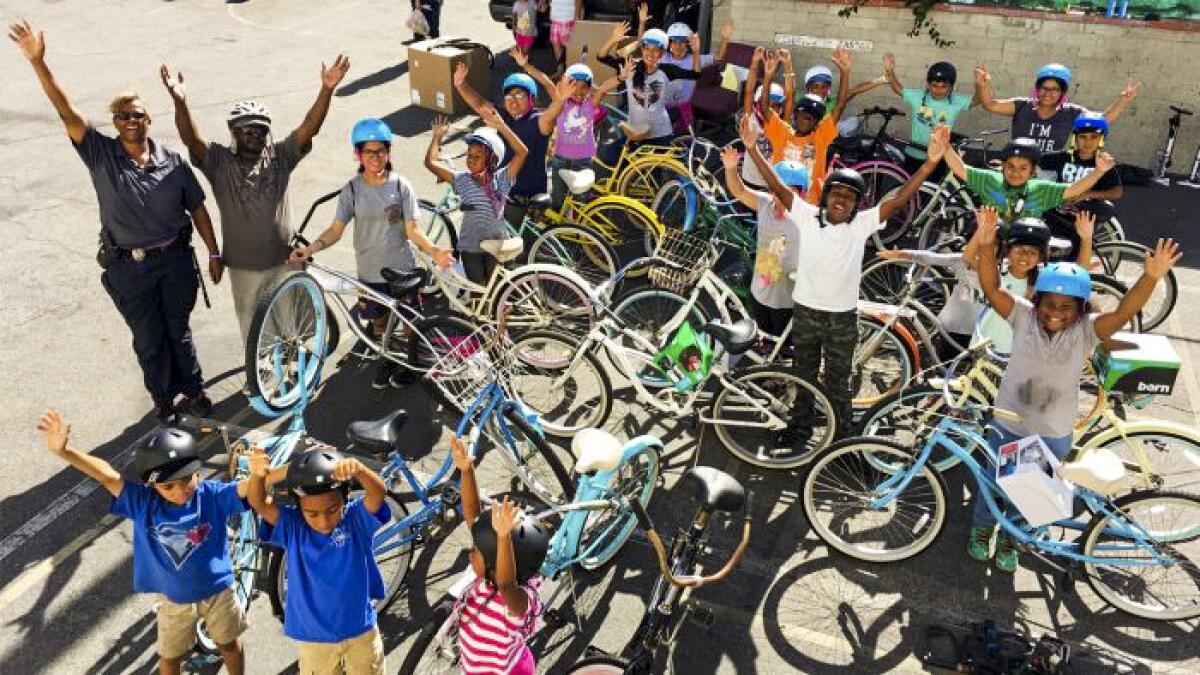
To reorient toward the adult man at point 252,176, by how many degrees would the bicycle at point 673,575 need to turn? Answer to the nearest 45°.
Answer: approximately 90° to its right

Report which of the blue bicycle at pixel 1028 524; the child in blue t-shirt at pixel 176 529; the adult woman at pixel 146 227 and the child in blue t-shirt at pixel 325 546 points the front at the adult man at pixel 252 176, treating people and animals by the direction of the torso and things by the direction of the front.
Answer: the blue bicycle

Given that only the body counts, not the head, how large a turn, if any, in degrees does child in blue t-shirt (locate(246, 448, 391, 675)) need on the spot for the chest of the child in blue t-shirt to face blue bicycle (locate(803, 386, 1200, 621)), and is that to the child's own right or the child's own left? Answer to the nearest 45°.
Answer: approximately 90° to the child's own left

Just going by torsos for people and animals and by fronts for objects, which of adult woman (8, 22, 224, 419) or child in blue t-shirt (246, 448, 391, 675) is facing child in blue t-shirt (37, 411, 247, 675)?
the adult woman

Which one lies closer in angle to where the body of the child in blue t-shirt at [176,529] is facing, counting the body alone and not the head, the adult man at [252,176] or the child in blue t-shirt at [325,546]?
the child in blue t-shirt

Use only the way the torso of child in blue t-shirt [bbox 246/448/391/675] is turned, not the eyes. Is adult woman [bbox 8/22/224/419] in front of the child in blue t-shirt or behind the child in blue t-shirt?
behind

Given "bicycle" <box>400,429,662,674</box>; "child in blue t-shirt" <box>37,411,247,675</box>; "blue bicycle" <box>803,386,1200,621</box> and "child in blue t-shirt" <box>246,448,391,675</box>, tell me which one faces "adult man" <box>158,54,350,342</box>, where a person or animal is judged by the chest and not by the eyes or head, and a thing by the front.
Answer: the blue bicycle

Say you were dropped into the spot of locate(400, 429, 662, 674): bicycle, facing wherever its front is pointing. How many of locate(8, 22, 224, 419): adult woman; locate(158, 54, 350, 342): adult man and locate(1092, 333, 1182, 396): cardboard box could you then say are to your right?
2
